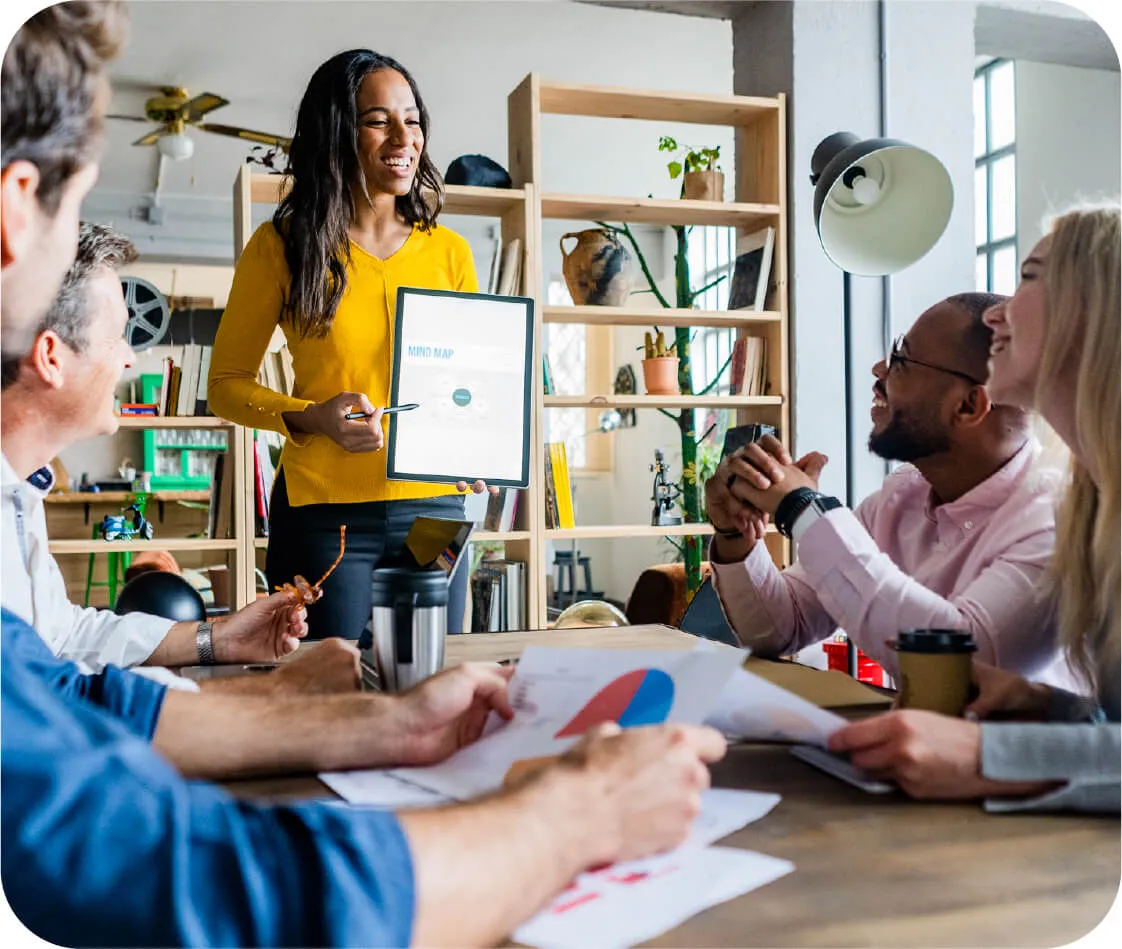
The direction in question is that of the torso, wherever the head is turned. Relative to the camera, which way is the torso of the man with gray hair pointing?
to the viewer's right

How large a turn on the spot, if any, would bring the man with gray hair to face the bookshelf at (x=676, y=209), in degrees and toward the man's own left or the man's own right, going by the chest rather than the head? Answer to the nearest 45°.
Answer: approximately 45° to the man's own left

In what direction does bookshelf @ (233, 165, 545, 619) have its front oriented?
toward the camera

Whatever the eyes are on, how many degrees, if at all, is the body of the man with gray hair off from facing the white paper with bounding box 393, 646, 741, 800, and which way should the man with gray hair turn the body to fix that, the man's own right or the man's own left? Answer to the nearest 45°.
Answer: approximately 45° to the man's own right

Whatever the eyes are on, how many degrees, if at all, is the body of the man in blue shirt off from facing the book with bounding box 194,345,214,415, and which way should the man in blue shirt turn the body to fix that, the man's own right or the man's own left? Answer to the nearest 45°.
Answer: approximately 90° to the man's own left

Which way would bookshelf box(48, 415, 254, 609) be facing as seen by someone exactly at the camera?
facing the viewer

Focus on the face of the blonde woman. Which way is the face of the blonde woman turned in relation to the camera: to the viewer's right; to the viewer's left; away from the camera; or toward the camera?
to the viewer's left

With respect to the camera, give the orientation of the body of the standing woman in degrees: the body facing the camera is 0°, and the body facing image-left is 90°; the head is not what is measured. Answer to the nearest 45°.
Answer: approximately 315°

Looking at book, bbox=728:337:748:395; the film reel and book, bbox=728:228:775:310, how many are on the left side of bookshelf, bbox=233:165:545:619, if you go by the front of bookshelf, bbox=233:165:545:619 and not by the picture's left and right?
2

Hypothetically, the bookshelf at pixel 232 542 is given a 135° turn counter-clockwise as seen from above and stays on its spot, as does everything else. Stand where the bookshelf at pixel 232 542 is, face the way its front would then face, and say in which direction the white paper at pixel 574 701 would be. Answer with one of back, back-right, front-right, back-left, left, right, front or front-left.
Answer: back-right

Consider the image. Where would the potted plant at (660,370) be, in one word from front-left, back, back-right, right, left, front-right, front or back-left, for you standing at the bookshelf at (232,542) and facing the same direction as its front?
left

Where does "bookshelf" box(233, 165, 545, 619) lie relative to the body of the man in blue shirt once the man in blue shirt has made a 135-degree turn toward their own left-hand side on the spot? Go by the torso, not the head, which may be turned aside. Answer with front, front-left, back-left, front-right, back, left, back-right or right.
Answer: front-right

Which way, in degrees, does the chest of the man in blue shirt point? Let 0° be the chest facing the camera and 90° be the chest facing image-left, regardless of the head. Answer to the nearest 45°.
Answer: approximately 270°

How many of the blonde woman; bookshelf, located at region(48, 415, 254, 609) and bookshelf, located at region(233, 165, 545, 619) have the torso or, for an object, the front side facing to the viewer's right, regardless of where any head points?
0
